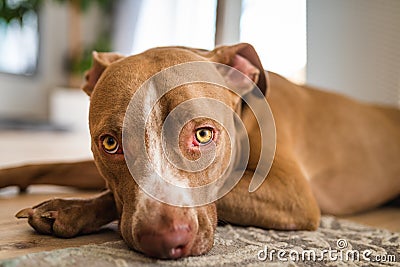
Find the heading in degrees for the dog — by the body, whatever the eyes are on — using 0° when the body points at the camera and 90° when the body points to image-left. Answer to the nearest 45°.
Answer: approximately 45°
